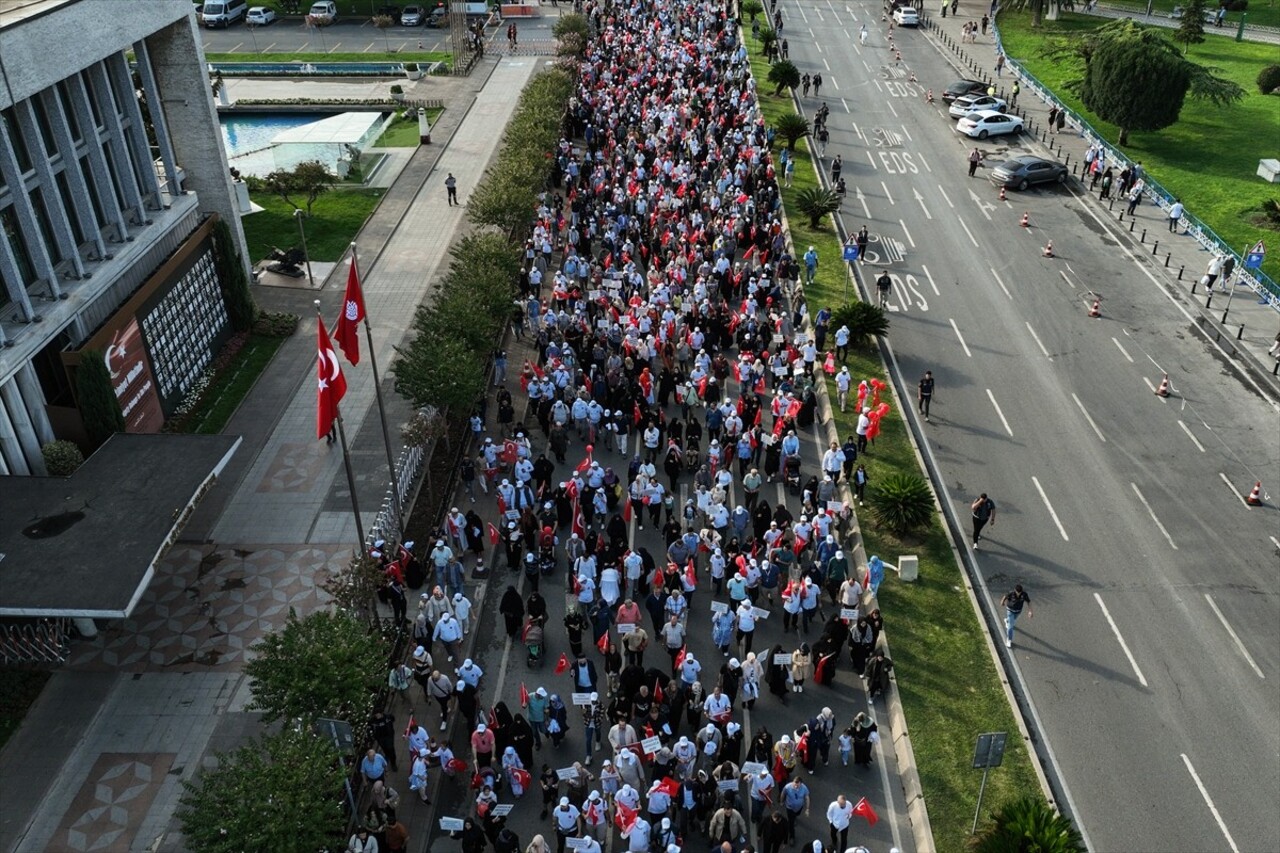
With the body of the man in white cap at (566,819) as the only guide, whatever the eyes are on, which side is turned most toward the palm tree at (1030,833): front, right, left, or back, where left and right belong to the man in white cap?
left

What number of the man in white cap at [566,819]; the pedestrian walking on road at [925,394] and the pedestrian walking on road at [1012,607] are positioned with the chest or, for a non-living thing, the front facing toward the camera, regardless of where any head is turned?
3

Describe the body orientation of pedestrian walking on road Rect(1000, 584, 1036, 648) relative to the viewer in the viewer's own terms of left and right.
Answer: facing the viewer

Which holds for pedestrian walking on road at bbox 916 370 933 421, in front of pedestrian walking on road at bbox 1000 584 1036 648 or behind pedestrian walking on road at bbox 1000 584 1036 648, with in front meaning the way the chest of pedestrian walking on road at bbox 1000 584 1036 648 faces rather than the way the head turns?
behind

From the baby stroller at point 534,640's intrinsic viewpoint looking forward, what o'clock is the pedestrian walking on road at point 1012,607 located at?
The pedestrian walking on road is roughly at 9 o'clock from the baby stroller.

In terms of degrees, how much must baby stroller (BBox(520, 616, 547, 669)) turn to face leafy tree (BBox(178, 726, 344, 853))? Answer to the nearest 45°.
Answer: approximately 45° to its right

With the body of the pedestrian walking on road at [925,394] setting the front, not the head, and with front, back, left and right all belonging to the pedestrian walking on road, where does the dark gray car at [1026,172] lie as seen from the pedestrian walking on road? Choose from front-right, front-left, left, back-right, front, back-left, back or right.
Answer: back

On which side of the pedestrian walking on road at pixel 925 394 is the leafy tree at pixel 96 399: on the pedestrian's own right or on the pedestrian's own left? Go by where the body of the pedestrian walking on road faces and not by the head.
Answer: on the pedestrian's own right

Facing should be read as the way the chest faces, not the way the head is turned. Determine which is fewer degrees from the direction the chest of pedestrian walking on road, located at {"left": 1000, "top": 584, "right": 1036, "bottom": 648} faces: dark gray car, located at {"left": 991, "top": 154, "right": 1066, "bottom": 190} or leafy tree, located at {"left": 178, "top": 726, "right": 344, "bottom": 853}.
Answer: the leafy tree

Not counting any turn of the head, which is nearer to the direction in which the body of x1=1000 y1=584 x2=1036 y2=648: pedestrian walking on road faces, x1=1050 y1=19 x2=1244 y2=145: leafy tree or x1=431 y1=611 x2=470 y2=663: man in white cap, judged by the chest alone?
the man in white cap

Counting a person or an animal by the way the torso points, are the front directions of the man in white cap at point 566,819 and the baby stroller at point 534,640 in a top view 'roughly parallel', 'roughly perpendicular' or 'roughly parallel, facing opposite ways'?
roughly parallel

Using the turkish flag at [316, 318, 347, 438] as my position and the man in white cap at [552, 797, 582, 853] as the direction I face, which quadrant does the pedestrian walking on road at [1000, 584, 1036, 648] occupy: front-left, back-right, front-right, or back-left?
front-left

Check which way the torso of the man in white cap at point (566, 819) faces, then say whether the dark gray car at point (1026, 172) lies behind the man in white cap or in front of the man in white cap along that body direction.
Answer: behind

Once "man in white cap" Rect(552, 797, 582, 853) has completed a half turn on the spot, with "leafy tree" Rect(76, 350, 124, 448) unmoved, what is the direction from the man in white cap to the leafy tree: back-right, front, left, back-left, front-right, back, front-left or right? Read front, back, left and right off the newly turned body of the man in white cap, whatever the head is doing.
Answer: front-left

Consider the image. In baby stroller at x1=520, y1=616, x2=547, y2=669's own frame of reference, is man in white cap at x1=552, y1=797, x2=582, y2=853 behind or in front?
in front

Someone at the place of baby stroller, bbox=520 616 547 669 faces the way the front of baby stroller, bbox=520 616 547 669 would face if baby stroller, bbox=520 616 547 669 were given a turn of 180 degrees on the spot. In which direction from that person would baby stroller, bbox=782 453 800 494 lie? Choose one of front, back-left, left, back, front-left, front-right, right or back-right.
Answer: front-right

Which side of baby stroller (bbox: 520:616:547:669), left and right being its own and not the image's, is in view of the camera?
front
